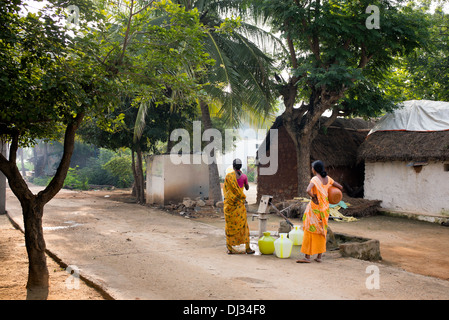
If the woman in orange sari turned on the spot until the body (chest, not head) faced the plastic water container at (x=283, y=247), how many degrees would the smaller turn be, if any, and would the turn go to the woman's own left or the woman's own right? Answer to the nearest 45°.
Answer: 0° — they already face it

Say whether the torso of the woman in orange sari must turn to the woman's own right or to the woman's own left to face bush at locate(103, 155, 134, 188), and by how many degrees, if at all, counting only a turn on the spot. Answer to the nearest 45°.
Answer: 0° — they already face it

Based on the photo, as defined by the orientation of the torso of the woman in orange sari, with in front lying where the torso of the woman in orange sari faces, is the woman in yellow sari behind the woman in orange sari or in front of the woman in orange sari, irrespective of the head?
in front

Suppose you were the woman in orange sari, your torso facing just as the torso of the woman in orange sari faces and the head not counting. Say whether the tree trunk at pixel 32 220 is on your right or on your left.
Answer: on your left

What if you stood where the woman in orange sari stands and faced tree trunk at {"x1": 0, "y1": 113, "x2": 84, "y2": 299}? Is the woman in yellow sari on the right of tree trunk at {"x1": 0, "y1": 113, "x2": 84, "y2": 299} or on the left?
right
